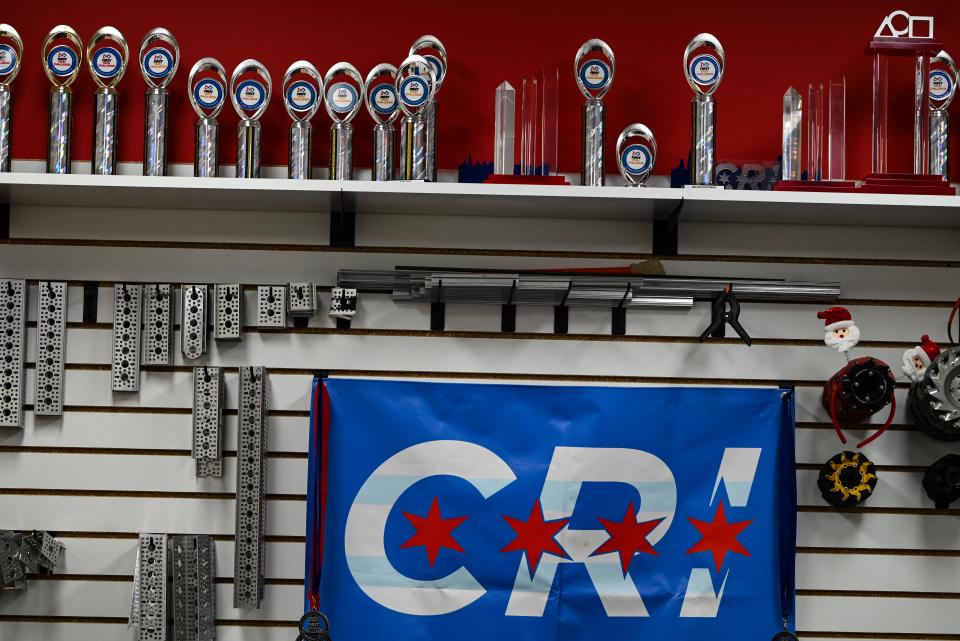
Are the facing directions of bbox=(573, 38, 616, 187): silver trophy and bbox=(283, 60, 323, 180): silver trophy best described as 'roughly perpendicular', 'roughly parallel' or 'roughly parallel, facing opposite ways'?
roughly parallel

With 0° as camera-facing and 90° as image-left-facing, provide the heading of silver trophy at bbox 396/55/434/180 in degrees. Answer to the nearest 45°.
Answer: approximately 0°

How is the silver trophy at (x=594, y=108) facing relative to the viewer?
toward the camera

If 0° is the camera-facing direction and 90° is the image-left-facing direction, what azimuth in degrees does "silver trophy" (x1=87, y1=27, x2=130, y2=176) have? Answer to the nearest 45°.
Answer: approximately 0°

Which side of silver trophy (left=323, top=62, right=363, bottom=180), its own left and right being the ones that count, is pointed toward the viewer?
front

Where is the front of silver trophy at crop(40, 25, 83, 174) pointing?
toward the camera

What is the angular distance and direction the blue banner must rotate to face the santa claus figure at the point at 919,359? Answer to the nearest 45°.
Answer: approximately 90° to its left

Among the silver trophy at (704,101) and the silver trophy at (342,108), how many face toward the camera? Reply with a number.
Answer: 2

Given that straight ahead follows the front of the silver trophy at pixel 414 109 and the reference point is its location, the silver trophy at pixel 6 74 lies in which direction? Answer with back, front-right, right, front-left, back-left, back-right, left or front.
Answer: right

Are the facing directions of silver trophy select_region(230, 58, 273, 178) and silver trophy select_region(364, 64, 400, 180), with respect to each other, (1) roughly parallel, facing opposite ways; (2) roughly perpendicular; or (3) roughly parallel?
roughly parallel
